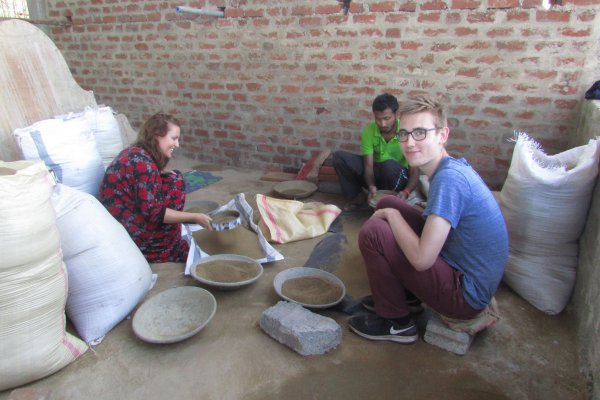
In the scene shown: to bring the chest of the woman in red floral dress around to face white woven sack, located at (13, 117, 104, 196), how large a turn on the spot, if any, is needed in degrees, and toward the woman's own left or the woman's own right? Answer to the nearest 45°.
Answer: approximately 135° to the woman's own left

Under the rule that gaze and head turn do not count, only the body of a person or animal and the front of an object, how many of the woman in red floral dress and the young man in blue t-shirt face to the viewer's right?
1

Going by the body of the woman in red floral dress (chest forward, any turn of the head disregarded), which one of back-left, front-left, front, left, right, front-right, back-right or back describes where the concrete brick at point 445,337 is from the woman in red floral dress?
front-right

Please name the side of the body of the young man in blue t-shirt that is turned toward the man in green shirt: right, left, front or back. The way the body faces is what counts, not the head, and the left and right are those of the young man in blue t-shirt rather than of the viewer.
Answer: right

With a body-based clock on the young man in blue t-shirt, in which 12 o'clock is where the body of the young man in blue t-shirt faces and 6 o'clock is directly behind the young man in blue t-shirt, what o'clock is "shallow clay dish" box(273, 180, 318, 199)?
The shallow clay dish is roughly at 2 o'clock from the young man in blue t-shirt.

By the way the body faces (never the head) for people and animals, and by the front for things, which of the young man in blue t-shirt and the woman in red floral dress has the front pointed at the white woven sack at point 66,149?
the young man in blue t-shirt

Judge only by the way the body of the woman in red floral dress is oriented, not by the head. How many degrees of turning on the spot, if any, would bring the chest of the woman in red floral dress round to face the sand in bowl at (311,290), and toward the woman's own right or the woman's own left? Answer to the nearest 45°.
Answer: approximately 45° to the woman's own right

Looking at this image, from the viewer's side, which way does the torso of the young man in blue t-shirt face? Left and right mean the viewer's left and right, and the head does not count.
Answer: facing to the left of the viewer

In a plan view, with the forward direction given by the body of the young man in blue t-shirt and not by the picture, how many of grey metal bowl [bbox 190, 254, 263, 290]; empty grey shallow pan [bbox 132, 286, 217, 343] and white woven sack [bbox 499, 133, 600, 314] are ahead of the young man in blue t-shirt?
2

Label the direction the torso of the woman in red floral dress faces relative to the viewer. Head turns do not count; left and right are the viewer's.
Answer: facing to the right of the viewer
